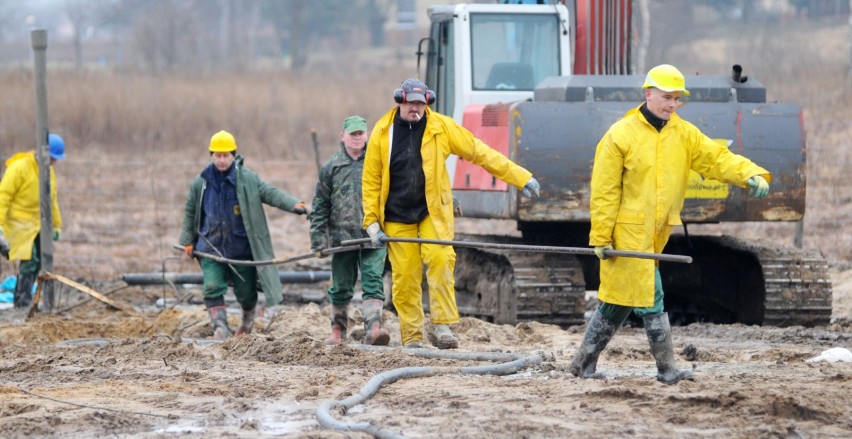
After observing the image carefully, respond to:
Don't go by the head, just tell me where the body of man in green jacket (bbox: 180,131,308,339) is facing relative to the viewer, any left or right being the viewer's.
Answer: facing the viewer

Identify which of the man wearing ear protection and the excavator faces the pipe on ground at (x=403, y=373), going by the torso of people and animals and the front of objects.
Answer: the man wearing ear protection

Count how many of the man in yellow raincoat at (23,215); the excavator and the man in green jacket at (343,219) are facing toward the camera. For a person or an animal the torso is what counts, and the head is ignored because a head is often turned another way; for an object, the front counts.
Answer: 1

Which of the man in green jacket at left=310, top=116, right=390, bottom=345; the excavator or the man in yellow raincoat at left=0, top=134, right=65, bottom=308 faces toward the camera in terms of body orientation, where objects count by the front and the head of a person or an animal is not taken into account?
the man in green jacket

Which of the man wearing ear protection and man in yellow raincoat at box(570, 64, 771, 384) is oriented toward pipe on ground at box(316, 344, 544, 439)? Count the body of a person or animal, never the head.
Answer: the man wearing ear protection

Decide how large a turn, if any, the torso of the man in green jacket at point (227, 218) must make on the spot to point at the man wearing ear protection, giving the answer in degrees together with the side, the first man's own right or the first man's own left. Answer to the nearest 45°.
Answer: approximately 45° to the first man's own left

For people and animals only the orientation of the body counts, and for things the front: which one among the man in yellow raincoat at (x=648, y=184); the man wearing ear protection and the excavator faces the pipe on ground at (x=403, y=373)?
the man wearing ear protection

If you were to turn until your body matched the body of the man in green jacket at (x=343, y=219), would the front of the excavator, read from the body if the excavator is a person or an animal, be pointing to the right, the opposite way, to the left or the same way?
the opposite way

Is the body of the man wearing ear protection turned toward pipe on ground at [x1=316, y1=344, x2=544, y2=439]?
yes

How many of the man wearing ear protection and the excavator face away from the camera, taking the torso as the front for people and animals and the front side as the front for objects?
1

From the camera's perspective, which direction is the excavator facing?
away from the camera
